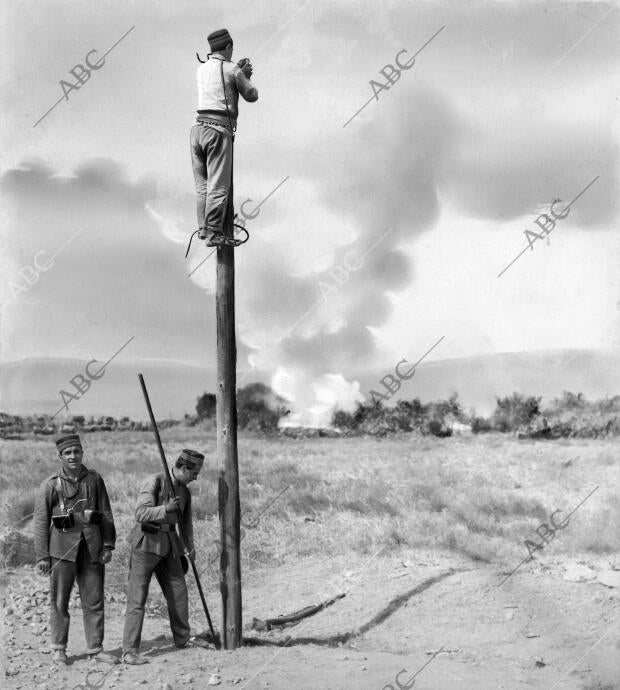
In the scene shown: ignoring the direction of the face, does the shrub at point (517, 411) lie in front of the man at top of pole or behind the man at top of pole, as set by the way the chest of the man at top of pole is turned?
in front

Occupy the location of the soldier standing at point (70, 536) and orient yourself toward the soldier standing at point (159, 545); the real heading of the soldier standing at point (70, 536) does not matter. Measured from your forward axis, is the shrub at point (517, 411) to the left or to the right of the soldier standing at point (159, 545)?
left

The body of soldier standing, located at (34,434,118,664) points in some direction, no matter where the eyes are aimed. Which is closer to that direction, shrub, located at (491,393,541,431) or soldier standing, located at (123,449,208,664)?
the soldier standing

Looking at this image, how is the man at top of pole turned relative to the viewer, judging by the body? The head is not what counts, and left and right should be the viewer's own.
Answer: facing away from the viewer and to the right of the viewer

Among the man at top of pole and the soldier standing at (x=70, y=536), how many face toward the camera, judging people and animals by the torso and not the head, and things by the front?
1

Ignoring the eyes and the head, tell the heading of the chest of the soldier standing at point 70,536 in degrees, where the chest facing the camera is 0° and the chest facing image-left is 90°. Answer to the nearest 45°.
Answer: approximately 0°

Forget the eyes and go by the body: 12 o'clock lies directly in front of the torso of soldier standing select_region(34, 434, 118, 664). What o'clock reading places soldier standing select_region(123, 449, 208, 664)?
soldier standing select_region(123, 449, 208, 664) is roughly at 9 o'clock from soldier standing select_region(34, 434, 118, 664).

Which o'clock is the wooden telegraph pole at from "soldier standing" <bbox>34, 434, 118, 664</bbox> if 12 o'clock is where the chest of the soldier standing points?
The wooden telegraph pole is roughly at 9 o'clock from the soldier standing.

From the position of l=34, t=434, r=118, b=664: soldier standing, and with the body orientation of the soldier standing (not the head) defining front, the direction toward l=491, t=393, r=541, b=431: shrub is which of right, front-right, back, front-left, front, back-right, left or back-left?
back-left
